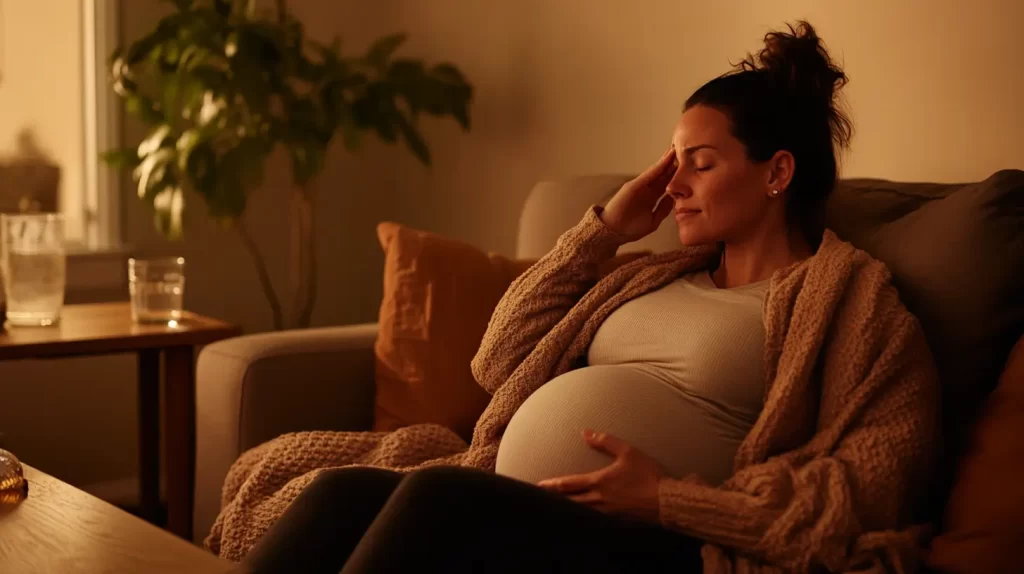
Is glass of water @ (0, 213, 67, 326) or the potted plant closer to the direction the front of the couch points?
the glass of water

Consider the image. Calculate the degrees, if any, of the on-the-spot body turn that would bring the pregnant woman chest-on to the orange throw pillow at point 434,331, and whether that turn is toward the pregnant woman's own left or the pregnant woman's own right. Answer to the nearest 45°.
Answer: approximately 90° to the pregnant woman's own right

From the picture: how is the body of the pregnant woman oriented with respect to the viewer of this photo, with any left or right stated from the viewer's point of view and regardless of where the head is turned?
facing the viewer and to the left of the viewer

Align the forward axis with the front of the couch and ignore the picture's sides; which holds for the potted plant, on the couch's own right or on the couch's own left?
on the couch's own right

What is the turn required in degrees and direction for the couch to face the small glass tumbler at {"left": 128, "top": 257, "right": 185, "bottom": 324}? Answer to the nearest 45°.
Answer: approximately 45° to its right

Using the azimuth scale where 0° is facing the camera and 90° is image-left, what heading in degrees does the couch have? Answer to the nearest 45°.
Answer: approximately 45°

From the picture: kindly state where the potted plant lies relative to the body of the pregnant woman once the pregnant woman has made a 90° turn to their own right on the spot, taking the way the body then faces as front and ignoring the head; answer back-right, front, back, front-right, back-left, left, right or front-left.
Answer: front

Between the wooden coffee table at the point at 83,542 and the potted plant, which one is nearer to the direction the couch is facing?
the wooden coffee table

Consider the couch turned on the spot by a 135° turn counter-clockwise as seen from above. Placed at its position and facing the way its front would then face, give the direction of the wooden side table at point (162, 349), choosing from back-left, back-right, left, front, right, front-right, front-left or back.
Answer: back

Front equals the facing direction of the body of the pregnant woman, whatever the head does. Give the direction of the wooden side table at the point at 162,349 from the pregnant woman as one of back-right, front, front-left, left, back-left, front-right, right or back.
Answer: right

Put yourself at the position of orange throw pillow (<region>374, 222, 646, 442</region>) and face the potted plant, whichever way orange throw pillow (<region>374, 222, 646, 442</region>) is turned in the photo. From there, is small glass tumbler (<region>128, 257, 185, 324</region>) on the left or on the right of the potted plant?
left
